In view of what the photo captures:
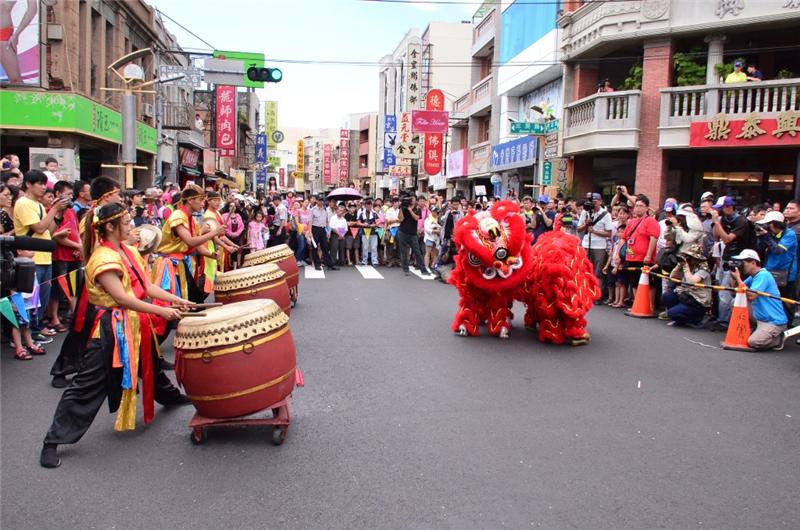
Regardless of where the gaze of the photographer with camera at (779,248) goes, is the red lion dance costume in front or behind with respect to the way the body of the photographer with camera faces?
in front

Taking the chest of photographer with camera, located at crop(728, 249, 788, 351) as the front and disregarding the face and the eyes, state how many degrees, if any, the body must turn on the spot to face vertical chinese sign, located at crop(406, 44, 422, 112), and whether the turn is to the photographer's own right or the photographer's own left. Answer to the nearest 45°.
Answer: approximately 45° to the photographer's own right

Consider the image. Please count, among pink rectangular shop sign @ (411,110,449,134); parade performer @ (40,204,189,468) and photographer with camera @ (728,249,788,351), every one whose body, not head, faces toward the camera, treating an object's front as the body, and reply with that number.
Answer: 1

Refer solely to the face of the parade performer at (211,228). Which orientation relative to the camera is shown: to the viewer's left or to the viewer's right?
to the viewer's right

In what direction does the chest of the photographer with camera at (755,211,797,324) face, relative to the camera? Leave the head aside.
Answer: to the viewer's left

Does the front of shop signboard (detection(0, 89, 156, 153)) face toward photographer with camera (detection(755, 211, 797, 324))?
yes

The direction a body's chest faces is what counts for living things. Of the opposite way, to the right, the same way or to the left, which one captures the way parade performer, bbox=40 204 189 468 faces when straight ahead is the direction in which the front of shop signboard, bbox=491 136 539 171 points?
the opposite way

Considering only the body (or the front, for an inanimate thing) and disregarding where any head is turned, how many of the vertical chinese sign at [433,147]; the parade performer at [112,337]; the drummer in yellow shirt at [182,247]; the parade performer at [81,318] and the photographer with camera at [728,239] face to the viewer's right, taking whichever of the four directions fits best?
3

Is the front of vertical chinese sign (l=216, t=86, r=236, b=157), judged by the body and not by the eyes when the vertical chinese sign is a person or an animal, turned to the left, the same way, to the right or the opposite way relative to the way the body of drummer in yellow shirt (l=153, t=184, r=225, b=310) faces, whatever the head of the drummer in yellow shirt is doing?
to the right

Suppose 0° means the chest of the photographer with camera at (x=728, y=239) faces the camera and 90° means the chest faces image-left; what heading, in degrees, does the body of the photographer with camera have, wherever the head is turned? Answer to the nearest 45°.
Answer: approximately 45°

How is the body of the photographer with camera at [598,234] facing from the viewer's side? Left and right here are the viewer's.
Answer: facing the viewer and to the left of the viewer

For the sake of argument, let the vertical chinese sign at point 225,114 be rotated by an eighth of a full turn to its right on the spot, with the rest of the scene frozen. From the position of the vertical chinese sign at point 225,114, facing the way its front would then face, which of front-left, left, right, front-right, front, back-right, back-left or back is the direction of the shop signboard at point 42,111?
front-left

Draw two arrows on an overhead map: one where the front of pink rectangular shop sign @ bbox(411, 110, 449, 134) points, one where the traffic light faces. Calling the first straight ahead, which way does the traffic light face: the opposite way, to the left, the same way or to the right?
the same way

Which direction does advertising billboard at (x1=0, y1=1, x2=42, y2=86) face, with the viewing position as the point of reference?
facing the viewer

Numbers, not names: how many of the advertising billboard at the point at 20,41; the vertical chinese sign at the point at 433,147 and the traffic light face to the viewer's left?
0

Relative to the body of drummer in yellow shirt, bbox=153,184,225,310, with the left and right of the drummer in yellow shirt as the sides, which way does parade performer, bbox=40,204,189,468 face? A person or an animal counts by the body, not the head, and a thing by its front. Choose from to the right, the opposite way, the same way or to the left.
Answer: the same way

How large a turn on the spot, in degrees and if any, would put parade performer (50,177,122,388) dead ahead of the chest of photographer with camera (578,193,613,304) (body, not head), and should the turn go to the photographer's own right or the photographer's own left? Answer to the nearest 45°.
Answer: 0° — they already face them

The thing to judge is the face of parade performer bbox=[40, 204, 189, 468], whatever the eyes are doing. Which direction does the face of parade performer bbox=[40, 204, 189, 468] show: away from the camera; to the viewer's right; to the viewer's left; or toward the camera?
to the viewer's right

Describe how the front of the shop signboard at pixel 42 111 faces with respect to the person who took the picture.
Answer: facing the viewer and to the right of the viewer

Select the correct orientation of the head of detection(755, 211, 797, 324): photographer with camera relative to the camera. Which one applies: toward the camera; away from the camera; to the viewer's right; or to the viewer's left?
to the viewer's left

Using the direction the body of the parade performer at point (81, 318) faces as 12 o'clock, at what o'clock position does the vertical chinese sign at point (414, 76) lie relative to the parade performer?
The vertical chinese sign is roughly at 10 o'clock from the parade performer.

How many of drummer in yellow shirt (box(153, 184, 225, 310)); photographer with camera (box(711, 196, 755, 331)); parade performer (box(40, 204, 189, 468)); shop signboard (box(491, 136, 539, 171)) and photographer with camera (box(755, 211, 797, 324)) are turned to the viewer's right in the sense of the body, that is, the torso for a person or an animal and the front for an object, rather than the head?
2
